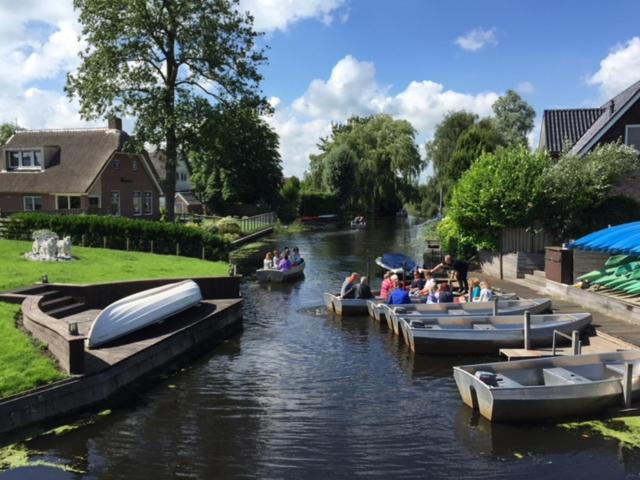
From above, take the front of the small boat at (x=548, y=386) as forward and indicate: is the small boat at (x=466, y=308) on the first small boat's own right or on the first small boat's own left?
on the first small boat's own left

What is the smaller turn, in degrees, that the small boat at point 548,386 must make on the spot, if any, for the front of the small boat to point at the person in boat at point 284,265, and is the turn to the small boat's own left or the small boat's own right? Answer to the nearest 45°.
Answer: approximately 90° to the small boat's own left

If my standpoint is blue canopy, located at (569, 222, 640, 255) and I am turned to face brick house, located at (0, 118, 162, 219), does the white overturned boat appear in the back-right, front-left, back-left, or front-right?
front-left

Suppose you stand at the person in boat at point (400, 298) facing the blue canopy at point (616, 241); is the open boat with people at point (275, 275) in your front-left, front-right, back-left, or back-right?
back-left

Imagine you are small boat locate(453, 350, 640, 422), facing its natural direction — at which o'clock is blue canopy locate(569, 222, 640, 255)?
The blue canopy is roughly at 11 o'clock from the small boat.

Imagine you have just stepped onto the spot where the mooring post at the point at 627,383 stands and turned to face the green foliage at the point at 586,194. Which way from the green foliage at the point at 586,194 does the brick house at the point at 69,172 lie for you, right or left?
left

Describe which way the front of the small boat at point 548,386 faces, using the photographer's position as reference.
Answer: facing away from the viewer and to the right of the viewer
